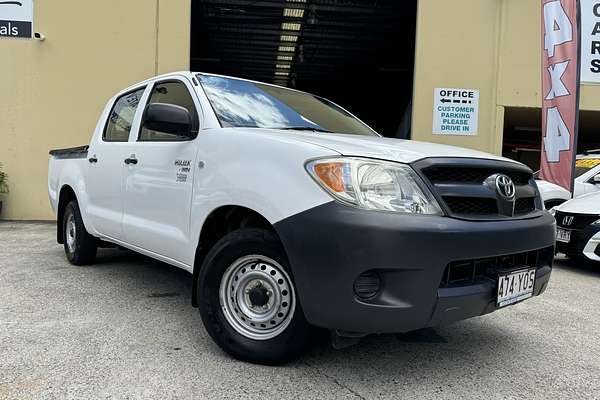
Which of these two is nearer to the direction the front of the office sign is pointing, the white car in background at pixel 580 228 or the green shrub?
the white car in background

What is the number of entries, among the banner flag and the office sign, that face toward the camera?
2

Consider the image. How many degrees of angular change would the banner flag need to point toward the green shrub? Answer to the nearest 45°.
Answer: approximately 90° to its right

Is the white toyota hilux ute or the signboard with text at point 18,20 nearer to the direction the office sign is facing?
the white toyota hilux ute

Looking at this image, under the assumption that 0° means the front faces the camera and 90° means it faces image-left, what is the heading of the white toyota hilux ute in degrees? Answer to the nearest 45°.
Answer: approximately 315°

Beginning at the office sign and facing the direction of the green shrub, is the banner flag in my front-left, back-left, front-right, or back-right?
back-left
